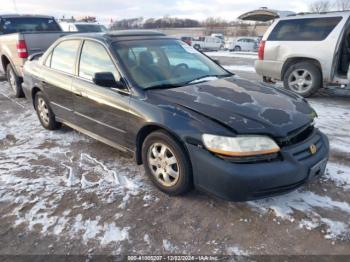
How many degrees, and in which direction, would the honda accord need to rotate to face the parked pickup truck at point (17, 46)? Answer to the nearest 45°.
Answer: approximately 180°

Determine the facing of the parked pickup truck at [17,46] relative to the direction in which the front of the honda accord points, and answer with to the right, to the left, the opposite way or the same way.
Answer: the opposite way

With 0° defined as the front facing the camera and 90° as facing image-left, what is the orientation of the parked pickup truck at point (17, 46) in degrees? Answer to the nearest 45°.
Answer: approximately 135°

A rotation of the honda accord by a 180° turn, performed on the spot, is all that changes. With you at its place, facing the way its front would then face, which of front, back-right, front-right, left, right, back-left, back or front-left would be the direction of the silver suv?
right

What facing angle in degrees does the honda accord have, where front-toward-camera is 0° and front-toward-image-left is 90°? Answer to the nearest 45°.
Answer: approximately 315°

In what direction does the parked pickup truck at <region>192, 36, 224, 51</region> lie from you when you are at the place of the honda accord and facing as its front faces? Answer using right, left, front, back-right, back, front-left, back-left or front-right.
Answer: back-left

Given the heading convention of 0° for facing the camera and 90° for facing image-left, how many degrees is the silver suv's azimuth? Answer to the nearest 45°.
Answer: approximately 270°

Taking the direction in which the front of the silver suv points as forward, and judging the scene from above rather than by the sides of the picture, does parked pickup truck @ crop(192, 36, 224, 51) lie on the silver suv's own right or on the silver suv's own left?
on the silver suv's own left
